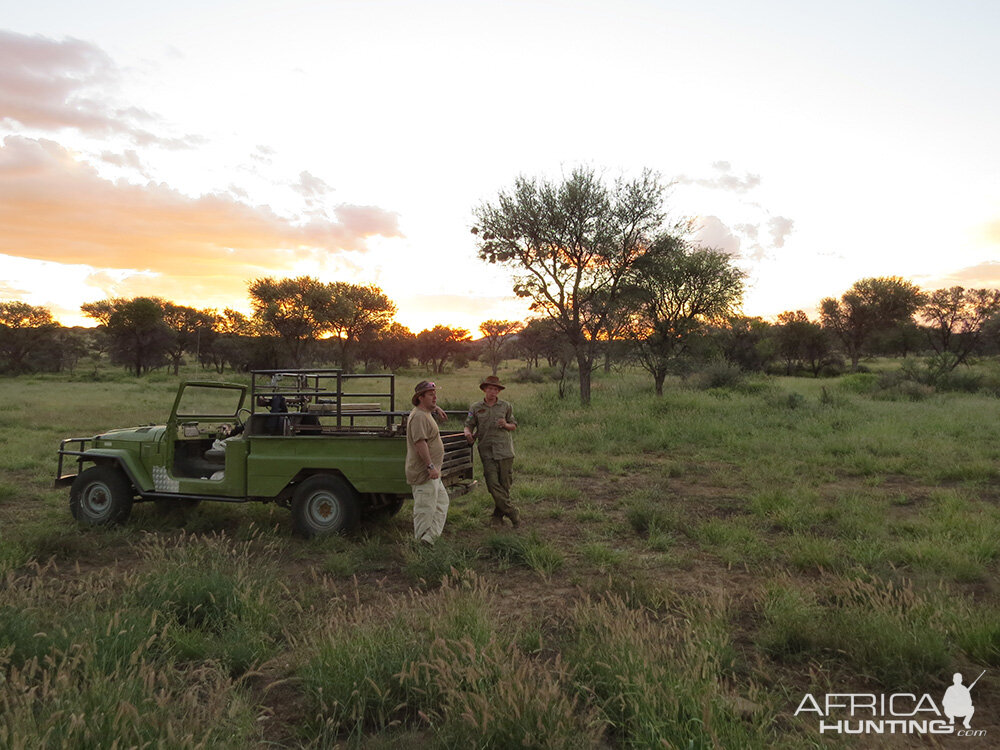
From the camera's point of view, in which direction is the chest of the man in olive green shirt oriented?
toward the camera

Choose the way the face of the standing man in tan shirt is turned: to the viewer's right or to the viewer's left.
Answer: to the viewer's right

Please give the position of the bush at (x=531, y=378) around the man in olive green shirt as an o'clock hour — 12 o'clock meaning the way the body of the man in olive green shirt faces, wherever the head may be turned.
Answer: The bush is roughly at 6 o'clock from the man in olive green shirt.

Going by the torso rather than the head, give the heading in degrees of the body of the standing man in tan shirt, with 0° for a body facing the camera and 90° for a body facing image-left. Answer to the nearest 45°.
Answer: approximately 270°

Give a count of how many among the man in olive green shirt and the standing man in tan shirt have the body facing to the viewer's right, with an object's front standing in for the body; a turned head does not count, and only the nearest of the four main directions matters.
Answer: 1

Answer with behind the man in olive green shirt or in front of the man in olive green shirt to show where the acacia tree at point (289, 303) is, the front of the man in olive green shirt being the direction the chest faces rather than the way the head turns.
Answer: behind

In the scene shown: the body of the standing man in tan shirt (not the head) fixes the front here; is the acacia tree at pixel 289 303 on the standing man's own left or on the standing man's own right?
on the standing man's own left

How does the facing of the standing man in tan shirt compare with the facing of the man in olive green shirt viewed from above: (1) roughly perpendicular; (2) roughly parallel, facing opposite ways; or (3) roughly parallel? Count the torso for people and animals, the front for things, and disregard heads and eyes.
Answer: roughly perpendicular

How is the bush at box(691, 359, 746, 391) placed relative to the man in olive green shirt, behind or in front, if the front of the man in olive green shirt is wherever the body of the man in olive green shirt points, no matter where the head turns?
behind

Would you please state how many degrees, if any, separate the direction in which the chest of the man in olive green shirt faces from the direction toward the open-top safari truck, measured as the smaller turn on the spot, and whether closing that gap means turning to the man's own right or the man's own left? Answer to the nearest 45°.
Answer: approximately 90° to the man's own right
